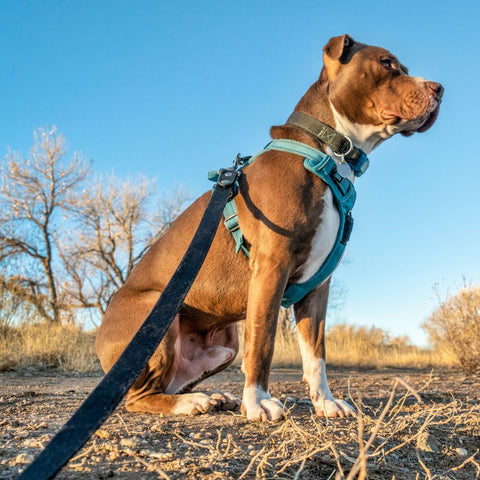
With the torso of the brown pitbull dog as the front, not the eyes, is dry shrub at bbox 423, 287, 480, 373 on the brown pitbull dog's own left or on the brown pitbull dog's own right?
on the brown pitbull dog's own left

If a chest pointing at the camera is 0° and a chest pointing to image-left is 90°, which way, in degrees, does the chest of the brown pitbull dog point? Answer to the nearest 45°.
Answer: approximately 270°
